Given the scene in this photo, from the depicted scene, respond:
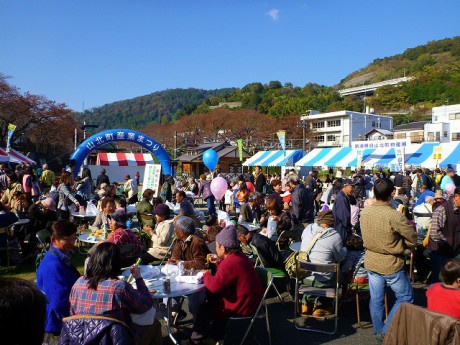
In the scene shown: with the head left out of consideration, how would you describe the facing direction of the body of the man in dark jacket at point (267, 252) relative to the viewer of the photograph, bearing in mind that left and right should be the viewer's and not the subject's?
facing to the left of the viewer

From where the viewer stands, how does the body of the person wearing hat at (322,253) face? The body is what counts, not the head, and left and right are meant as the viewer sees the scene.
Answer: facing away from the viewer

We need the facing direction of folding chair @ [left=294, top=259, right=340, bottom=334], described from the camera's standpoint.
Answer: facing away from the viewer

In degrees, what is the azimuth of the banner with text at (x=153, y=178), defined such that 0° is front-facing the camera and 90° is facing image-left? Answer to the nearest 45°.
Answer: approximately 0°

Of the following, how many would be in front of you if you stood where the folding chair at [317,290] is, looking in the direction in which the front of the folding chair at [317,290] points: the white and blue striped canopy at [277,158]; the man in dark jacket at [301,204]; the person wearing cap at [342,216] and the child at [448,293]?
3

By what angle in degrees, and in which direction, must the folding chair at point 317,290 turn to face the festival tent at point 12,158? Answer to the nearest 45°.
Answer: approximately 45° to its left

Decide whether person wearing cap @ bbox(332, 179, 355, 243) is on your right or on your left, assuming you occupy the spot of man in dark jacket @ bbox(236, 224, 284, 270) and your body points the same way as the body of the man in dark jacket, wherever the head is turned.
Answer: on your right

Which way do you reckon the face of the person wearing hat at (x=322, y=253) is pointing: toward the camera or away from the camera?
away from the camera

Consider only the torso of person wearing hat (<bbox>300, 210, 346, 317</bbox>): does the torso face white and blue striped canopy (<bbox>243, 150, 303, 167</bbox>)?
yes

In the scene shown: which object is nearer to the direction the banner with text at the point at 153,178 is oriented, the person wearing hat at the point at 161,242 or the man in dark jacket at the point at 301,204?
the person wearing hat

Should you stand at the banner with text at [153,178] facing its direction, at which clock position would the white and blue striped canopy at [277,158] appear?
The white and blue striped canopy is roughly at 7 o'clock from the banner with text.
